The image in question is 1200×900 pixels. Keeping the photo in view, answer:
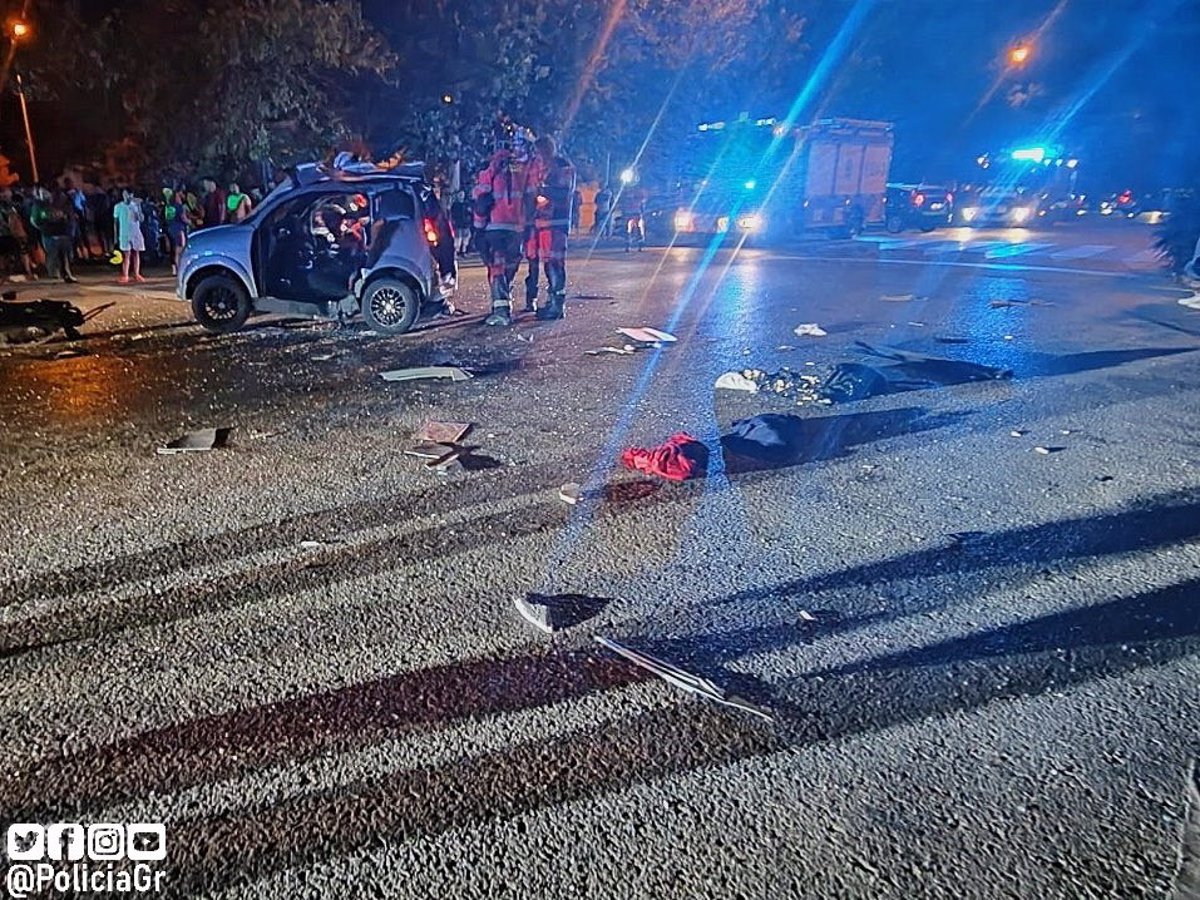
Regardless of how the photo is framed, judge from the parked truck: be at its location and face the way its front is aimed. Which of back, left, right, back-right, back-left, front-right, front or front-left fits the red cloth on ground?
front-left

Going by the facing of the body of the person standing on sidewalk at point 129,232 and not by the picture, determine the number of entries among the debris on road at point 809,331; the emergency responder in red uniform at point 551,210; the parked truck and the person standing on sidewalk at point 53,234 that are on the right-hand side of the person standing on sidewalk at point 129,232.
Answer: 1

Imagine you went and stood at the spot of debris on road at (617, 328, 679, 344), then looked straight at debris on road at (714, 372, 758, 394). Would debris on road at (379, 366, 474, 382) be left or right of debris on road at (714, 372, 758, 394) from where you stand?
right

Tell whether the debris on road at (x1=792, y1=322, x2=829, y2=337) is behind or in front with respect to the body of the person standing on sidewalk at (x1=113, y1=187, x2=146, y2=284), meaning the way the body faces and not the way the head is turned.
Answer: in front

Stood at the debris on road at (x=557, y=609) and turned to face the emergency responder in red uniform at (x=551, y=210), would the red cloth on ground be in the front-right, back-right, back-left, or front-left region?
front-right

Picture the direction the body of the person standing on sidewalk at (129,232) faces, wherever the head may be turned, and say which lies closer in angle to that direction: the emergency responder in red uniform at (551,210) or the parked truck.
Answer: the emergency responder in red uniform

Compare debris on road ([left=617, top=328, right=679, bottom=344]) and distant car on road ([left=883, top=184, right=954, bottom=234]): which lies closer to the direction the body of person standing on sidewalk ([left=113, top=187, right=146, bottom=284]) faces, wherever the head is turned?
the debris on road

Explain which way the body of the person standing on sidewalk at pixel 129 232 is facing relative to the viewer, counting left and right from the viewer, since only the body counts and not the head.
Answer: facing the viewer

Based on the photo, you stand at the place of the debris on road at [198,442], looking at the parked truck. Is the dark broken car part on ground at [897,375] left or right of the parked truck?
right
